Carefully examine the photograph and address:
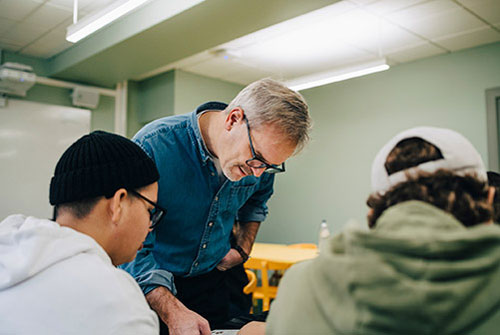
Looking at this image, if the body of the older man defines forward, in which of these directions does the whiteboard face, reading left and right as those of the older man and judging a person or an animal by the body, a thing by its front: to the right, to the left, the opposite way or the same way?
the same way

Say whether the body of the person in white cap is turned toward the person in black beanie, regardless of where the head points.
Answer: no

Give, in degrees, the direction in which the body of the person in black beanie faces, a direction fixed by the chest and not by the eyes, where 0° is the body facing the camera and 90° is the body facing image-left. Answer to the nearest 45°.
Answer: approximately 225°

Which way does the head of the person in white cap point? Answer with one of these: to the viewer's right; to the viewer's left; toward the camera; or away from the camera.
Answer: away from the camera

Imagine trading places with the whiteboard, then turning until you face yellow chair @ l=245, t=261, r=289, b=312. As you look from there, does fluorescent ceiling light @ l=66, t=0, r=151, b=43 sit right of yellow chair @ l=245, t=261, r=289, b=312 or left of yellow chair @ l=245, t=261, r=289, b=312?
right

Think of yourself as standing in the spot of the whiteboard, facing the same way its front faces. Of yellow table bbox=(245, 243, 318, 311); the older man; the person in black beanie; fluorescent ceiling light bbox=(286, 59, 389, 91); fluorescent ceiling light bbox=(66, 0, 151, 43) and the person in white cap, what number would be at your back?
0

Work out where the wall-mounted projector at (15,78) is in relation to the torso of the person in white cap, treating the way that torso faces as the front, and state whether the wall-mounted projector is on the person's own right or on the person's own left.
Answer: on the person's own left

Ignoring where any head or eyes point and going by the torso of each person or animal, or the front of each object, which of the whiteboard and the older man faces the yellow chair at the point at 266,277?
the whiteboard

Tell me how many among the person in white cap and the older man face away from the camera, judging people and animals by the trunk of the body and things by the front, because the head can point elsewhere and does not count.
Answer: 1

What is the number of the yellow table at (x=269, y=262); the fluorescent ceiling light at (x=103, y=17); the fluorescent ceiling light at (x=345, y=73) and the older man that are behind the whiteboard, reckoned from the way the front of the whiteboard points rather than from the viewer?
0

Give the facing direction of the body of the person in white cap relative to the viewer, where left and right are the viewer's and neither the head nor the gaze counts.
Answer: facing away from the viewer

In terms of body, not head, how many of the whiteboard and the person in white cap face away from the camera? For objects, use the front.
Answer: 1

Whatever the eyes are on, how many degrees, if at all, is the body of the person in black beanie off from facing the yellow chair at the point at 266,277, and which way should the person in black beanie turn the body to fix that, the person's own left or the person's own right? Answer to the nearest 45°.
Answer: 0° — they already face it

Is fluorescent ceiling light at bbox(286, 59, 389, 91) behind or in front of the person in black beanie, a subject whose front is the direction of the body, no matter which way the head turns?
in front

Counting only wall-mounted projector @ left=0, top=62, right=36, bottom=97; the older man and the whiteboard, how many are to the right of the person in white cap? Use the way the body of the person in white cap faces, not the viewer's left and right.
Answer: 0

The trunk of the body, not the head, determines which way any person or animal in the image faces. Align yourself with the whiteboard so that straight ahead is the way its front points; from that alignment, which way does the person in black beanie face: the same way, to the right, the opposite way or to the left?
to the left
